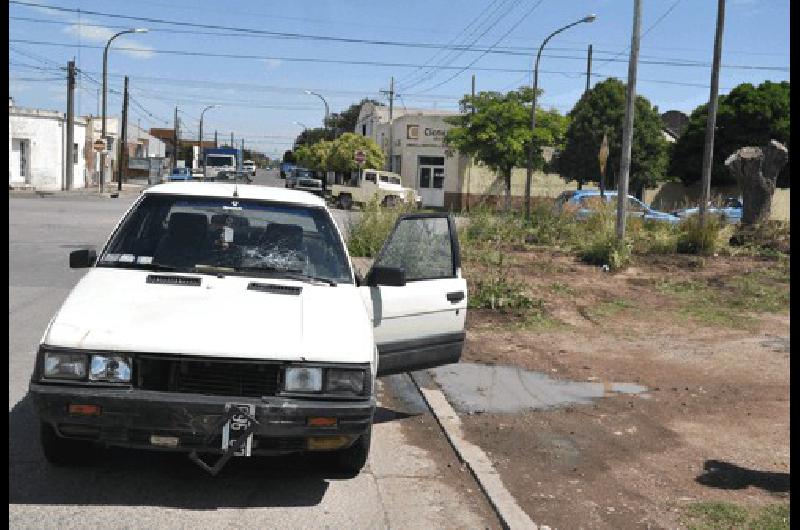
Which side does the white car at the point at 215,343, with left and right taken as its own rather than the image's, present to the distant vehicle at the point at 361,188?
back

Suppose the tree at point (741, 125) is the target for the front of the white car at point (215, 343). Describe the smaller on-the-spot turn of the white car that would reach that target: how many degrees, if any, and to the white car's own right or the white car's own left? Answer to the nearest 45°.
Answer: approximately 135° to the white car's own left

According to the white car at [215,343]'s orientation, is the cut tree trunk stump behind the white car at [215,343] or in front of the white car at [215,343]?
behind

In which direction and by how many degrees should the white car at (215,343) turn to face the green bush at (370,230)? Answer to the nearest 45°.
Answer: approximately 180°

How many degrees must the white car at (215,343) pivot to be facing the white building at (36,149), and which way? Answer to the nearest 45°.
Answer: approximately 180°

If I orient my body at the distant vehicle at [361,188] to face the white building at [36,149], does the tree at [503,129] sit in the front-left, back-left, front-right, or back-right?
back-right

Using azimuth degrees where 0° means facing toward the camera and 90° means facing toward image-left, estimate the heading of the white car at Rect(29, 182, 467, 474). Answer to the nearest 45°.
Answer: approximately 0°
